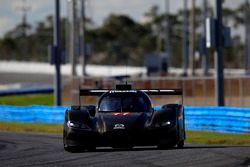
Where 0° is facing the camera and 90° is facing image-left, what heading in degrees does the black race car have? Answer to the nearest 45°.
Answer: approximately 0°

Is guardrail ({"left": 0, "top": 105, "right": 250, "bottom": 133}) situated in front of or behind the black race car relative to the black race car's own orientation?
behind
